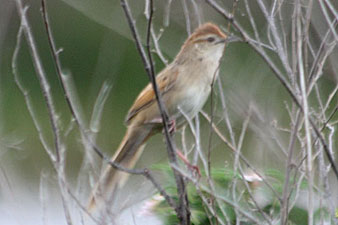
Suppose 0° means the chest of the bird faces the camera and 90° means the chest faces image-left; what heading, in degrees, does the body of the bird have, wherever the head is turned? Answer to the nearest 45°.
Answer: approximately 270°
